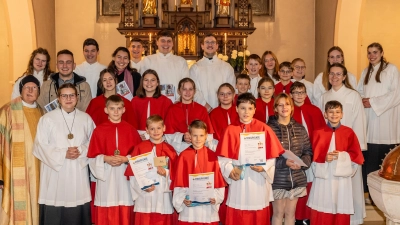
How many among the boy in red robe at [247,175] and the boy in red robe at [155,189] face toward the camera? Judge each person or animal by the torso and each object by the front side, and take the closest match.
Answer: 2

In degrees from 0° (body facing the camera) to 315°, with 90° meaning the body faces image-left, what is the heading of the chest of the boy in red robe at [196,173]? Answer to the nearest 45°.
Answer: approximately 0°

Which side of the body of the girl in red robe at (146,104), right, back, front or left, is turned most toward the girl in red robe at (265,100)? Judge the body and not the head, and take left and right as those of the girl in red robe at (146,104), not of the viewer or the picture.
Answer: left

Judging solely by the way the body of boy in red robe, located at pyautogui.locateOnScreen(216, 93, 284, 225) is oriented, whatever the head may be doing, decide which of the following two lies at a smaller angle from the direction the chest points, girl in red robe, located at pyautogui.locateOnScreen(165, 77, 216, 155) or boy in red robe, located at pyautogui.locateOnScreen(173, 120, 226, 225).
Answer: the boy in red robe

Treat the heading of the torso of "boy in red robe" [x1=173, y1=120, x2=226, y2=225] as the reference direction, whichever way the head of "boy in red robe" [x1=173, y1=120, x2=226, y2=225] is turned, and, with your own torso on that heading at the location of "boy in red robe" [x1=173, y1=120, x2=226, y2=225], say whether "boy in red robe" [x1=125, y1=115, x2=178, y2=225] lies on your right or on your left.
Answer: on your right

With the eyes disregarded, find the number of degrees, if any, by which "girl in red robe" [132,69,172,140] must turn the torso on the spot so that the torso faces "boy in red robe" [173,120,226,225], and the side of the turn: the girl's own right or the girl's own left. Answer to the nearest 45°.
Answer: approximately 45° to the girl's own left

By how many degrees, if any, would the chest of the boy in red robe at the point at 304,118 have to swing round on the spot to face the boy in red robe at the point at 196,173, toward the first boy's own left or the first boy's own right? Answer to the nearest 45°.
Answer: approximately 45° to the first boy's own right

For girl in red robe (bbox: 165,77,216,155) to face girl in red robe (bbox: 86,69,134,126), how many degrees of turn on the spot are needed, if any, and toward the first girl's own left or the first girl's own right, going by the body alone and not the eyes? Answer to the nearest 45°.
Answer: approximately 90° to the first girl's own right

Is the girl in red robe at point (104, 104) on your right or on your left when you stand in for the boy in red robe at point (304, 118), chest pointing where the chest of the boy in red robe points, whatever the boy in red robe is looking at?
on your right
